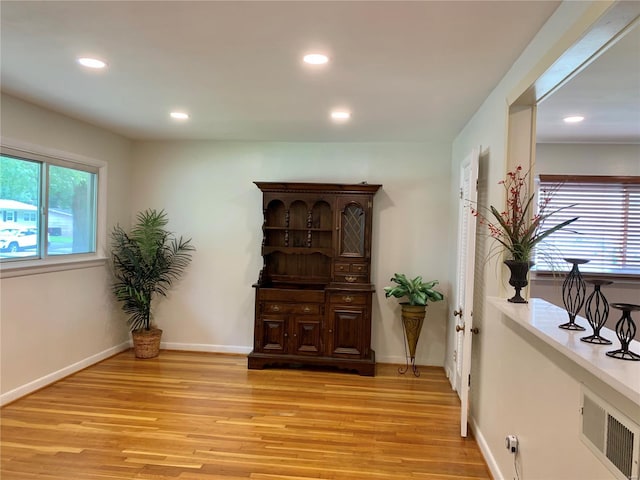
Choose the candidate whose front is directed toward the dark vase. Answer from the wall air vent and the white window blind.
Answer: the white window blind

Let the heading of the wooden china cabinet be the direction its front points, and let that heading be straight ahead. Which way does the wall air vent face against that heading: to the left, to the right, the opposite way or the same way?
to the right

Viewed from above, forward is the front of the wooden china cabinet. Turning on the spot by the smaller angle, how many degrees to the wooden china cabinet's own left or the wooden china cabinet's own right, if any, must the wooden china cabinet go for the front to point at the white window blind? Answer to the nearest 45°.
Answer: approximately 90° to the wooden china cabinet's own left

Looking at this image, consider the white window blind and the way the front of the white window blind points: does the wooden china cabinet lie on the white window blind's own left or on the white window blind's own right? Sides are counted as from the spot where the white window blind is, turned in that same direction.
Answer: on the white window blind's own right

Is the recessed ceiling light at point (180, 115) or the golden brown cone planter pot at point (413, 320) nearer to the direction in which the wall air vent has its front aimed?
the recessed ceiling light

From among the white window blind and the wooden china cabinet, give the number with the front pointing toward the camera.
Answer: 2

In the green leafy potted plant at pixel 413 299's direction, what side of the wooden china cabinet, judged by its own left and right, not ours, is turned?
left

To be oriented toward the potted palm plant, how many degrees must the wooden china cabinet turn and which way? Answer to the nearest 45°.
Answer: approximately 90° to its right

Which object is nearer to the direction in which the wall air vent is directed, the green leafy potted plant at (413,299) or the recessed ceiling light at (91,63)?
the recessed ceiling light

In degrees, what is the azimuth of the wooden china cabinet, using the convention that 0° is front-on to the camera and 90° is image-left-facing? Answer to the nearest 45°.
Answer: approximately 0°

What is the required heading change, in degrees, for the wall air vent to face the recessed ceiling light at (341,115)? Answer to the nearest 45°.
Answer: approximately 90° to its right

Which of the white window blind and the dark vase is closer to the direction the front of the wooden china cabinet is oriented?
the dark vase
